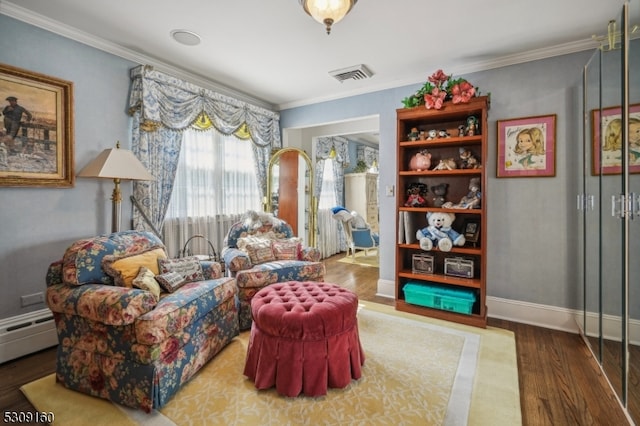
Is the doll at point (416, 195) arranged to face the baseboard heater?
no

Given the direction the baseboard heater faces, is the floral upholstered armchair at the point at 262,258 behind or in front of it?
in front

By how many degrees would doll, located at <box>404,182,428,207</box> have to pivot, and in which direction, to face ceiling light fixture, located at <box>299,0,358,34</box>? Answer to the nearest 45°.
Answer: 0° — it already faces it

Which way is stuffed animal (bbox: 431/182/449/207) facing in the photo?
toward the camera

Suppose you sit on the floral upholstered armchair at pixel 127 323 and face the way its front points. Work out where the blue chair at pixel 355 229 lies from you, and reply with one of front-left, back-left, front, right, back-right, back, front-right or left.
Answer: left

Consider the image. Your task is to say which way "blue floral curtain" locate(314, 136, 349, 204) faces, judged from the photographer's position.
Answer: facing the viewer

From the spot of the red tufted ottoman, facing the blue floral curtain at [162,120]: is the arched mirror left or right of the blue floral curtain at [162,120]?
right

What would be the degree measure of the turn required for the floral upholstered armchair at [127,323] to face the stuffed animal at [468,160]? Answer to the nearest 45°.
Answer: approximately 45° to its left

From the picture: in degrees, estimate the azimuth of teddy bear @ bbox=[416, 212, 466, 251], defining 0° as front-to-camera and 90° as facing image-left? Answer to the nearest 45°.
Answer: approximately 0°

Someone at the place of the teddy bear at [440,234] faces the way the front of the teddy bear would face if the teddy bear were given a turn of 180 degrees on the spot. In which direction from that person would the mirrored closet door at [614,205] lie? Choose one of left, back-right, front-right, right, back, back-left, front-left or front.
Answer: back-right

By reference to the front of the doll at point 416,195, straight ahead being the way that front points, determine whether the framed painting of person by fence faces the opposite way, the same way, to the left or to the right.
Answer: to the left

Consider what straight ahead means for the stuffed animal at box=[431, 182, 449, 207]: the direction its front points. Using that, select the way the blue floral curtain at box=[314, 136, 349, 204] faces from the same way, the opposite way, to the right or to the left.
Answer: the same way

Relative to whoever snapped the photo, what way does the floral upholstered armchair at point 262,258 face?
facing the viewer and to the right of the viewer

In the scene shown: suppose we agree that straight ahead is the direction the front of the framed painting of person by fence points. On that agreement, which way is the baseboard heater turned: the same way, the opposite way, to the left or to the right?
the same way

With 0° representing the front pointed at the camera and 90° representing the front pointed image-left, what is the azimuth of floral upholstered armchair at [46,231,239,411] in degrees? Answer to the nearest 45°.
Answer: approximately 315°
